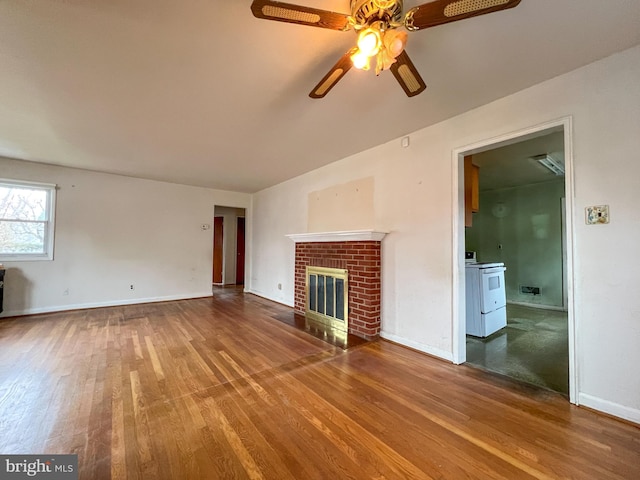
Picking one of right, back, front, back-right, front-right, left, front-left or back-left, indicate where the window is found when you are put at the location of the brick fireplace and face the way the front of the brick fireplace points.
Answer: front-right

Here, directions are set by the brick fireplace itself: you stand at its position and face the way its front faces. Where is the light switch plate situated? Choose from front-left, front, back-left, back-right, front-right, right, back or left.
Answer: left

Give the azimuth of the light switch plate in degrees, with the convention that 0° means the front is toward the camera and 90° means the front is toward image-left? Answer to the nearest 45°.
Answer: approximately 0°

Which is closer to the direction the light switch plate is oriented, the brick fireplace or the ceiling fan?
the ceiling fan

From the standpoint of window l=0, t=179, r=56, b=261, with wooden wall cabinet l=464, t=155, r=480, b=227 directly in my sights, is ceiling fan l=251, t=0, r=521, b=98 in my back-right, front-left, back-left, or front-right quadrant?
front-right

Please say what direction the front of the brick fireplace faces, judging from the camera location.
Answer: facing the viewer and to the left of the viewer

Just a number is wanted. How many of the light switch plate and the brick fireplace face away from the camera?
0

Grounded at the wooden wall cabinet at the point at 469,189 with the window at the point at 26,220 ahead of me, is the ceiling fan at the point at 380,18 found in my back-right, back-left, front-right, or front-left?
front-left

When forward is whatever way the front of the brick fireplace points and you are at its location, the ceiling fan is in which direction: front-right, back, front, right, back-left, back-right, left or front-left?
front-left

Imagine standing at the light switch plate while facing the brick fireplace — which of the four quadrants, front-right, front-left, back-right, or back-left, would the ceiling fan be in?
front-left

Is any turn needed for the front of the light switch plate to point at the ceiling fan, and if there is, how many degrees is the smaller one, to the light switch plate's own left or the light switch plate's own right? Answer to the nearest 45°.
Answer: approximately 45° to the light switch plate's own right

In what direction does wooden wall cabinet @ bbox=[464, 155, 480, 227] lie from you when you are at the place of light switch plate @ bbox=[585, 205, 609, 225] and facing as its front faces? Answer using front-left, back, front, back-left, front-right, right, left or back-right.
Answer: back-right
